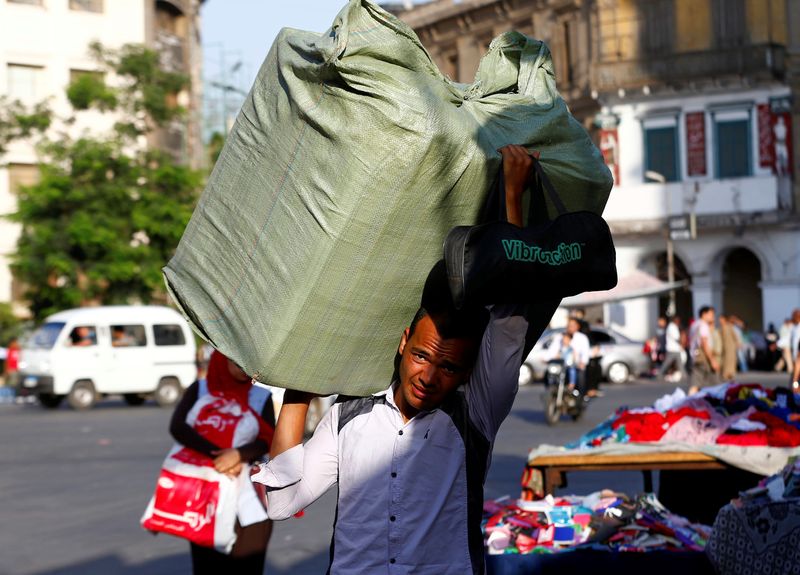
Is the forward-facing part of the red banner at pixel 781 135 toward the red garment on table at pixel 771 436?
yes

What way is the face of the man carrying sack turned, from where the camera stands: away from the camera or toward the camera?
toward the camera

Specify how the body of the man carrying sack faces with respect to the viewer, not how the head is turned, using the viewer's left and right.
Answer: facing the viewer

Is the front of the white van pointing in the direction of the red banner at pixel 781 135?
no

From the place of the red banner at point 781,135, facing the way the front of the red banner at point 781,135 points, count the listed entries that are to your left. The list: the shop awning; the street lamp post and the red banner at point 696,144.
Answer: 0

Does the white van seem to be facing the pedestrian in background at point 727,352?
no

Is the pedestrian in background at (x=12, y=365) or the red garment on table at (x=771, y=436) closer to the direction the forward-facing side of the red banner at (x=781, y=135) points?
the red garment on table

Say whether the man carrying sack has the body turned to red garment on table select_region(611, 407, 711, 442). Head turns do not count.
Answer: no

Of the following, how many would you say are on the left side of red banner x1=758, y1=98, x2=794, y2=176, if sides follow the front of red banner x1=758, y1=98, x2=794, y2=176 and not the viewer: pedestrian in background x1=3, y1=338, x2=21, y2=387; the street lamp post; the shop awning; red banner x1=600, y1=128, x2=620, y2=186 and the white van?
0

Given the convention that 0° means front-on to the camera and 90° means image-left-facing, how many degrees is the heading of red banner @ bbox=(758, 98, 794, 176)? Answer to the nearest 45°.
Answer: approximately 0°
